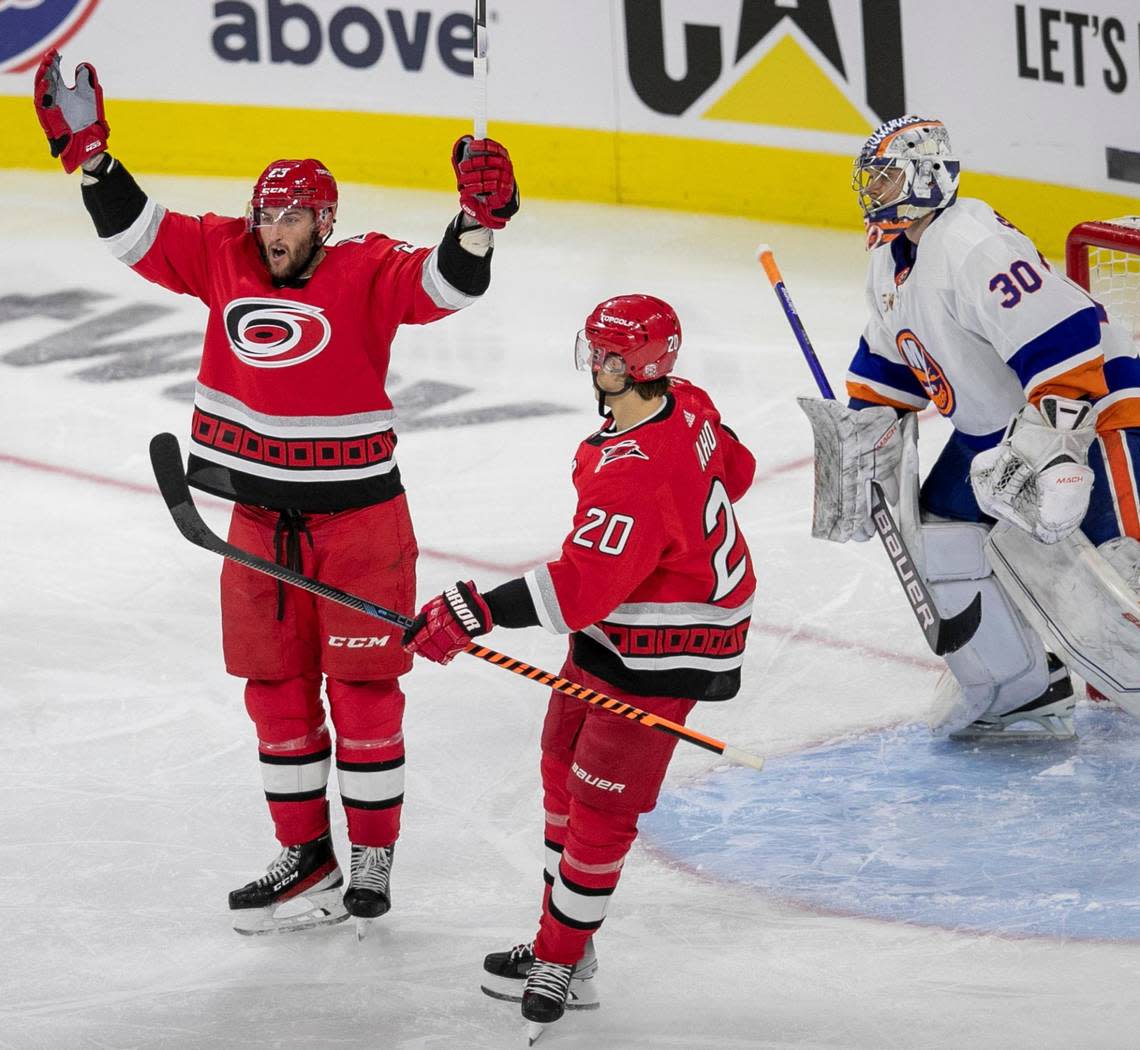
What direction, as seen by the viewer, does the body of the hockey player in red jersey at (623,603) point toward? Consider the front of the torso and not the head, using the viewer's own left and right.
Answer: facing to the left of the viewer

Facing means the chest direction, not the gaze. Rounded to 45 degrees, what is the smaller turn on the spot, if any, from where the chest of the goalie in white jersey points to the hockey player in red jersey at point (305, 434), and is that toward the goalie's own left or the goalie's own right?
0° — they already face them

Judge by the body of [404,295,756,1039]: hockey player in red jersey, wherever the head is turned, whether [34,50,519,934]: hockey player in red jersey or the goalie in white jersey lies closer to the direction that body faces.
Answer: the hockey player in red jersey

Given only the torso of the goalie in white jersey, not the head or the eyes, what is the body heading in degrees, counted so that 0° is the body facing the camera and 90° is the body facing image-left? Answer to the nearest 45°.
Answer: approximately 45°

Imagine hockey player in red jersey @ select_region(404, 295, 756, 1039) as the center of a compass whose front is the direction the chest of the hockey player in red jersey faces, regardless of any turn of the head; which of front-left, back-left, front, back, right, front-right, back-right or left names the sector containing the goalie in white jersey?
back-right

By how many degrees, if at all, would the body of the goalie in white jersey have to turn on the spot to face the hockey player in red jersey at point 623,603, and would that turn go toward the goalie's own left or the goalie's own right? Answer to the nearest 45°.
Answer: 0° — they already face them
